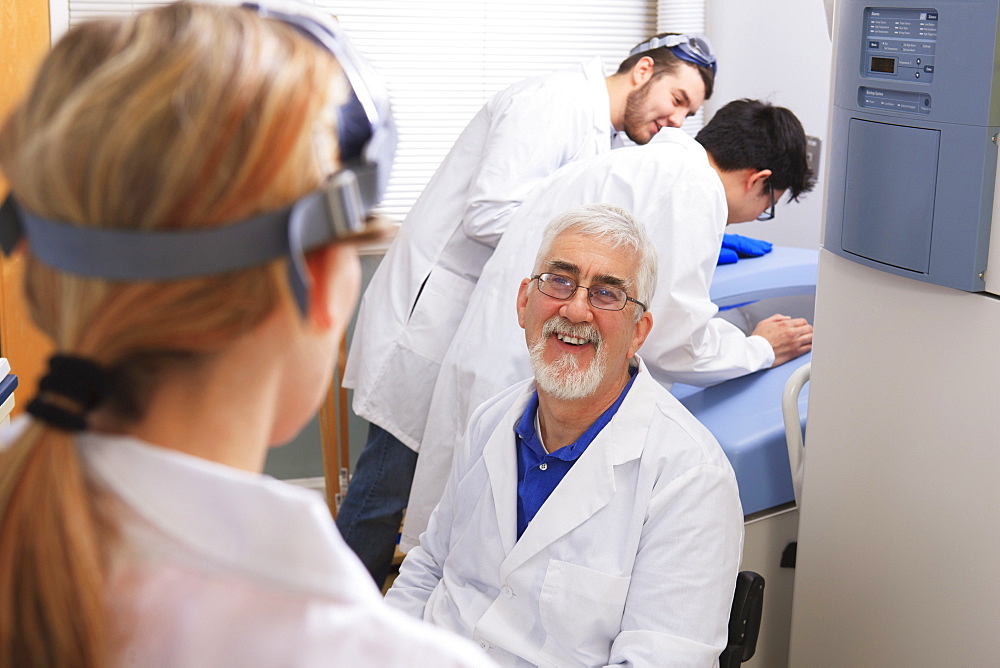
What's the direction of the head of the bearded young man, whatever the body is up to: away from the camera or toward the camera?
toward the camera

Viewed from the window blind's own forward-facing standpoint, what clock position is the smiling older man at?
The smiling older man is roughly at 12 o'clock from the window blind.

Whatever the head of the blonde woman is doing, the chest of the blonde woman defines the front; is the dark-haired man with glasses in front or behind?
in front

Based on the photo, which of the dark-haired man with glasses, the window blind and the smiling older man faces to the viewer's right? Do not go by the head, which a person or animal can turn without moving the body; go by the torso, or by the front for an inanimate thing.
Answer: the dark-haired man with glasses

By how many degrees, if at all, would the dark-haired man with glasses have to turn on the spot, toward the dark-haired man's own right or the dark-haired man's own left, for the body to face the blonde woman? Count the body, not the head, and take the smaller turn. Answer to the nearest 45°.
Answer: approximately 90° to the dark-haired man's own right

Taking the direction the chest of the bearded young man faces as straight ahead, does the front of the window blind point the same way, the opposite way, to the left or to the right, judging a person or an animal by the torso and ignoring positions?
to the right

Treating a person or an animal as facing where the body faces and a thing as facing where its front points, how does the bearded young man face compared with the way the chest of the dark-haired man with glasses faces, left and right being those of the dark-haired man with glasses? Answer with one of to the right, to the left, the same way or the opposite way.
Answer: the same way

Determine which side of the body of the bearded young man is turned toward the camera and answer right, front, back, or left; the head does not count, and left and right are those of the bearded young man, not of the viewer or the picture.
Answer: right

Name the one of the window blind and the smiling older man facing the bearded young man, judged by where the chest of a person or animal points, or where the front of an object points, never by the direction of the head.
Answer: the window blind

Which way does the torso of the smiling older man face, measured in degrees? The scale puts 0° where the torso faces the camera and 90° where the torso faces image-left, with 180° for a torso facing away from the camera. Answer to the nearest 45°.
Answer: approximately 45°

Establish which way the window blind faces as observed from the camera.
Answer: facing the viewer

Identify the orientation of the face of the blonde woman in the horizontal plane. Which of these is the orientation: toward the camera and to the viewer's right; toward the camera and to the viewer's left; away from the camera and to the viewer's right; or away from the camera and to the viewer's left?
away from the camera and to the viewer's right

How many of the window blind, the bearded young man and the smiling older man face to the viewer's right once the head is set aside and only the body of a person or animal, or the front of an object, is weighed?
1

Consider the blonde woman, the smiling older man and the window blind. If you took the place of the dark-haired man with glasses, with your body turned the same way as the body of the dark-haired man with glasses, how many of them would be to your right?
2

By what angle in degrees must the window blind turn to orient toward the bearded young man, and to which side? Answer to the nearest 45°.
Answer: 0° — it already faces them

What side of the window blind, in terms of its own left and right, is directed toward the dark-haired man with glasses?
front

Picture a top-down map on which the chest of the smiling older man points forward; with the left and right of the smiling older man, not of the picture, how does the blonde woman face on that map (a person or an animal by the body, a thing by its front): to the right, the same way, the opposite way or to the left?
the opposite way

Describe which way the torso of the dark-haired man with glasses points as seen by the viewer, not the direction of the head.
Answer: to the viewer's right
